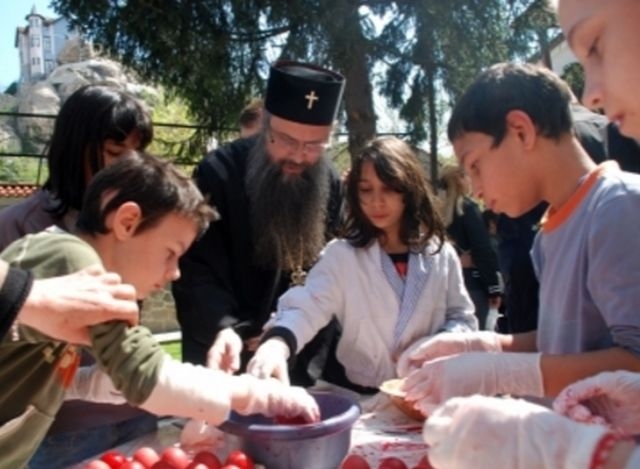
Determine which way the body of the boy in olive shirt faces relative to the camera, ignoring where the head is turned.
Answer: to the viewer's right

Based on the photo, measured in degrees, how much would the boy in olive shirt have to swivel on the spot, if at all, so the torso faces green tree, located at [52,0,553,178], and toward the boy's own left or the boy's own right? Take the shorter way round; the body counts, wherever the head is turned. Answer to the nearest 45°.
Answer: approximately 90° to the boy's own left

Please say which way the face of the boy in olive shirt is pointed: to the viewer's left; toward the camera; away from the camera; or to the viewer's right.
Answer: to the viewer's right

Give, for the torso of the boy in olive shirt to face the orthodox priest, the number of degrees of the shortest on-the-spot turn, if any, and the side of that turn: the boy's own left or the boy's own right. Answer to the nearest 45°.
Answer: approximately 90° to the boy's own left
